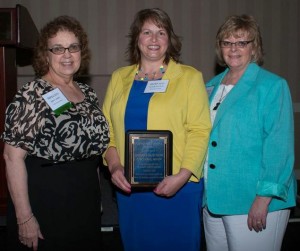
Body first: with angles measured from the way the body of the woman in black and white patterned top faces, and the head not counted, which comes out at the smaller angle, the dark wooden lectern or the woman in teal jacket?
the woman in teal jacket

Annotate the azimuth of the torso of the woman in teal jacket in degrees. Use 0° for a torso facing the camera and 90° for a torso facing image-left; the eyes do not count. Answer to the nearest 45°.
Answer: approximately 45°

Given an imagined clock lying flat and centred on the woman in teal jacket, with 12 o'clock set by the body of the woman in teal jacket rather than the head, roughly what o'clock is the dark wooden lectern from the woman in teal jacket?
The dark wooden lectern is roughly at 2 o'clock from the woman in teal jacket.

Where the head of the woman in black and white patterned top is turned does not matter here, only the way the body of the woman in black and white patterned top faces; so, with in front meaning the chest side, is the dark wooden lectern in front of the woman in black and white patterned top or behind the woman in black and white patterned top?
behind

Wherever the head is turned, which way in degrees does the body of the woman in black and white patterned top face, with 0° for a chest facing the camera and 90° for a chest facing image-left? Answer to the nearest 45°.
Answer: approximately 315°

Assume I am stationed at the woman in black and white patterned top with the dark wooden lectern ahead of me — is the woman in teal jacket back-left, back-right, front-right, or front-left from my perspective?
back-right

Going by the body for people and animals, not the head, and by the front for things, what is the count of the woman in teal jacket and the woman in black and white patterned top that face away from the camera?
0

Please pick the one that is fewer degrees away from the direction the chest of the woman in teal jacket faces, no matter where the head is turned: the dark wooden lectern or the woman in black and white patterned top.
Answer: the woman in black and white patterned top

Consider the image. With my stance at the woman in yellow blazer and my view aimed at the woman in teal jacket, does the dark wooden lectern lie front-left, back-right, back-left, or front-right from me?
back-left
